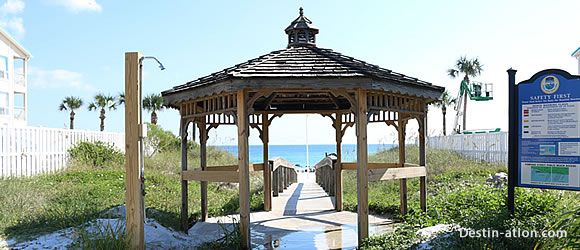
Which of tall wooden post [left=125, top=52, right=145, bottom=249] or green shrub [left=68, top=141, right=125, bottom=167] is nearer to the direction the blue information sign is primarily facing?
the tall wooden post

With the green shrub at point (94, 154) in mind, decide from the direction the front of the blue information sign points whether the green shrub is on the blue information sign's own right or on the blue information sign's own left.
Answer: on the blue information sign's own right

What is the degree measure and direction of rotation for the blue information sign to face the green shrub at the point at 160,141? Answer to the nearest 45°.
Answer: approximately 135° to its right

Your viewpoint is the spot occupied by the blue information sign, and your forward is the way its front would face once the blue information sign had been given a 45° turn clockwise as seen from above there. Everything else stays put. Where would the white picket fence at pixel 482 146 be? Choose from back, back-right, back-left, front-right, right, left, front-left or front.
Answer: back-right

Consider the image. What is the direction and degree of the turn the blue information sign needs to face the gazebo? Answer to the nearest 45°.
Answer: approximately 90° to its right

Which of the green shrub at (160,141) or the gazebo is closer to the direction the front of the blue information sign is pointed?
the gazebo

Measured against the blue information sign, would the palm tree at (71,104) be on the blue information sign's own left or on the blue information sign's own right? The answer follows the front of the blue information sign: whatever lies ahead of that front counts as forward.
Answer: on the blue information sign's own right

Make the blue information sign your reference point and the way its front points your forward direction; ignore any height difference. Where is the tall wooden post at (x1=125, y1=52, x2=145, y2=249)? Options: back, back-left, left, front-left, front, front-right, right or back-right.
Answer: front-right

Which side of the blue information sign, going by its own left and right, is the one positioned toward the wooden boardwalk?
right

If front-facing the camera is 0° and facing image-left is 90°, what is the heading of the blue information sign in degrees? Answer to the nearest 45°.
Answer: approximately 0°
